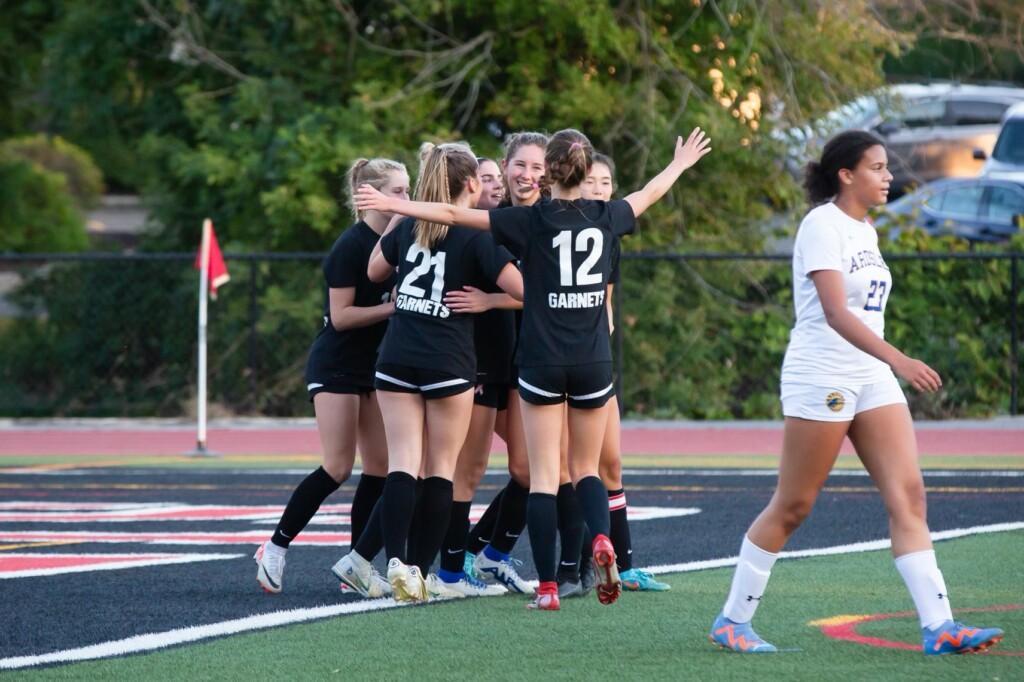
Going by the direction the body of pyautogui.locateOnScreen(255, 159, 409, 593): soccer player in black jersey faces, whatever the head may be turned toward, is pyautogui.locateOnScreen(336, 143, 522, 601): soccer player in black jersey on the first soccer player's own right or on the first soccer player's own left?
on the first soccer player's own right

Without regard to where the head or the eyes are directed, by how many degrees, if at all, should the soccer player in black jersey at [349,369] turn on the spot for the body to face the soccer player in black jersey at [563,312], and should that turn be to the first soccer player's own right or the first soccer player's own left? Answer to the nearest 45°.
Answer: approximately 45° to the first soccer player's own right

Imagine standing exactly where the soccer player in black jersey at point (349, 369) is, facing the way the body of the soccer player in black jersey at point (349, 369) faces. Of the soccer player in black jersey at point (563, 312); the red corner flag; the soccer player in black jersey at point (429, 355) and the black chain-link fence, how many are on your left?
2

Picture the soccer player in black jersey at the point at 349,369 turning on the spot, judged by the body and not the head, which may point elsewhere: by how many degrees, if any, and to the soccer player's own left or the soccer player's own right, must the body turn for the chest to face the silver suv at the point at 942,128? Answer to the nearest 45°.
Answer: approximately 45° to the soccer player's own left

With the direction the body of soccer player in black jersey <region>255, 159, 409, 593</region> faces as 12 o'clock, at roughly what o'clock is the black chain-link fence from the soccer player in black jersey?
The black chain-link fence is roughly at 9 o'clock from the soccer player in black jersey.

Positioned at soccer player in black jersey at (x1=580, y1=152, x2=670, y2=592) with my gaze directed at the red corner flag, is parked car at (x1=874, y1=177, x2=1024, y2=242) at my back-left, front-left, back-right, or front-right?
front-right

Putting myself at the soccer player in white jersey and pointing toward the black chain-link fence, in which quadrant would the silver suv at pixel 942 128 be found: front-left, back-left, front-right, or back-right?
front-right

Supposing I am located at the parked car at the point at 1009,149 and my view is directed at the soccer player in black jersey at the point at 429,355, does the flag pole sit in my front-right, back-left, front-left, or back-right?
front-right

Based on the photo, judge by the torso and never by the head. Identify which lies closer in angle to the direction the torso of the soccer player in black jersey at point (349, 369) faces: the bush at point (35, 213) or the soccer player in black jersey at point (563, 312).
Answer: the soccer player in black jersey

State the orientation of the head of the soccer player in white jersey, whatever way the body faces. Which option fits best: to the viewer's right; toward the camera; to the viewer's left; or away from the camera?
to the viewer's right

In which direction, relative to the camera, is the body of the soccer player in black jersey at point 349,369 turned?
to the viewer's right

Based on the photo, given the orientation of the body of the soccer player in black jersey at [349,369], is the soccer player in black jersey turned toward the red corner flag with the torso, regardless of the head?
no

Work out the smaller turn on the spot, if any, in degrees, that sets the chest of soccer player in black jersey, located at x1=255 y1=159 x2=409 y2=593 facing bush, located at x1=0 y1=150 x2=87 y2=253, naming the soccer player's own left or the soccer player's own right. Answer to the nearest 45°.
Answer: approximately 90° to the soccer player's own left

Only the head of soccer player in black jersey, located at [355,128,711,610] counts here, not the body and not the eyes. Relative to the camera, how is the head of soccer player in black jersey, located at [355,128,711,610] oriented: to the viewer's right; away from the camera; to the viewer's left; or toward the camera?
away from the camera

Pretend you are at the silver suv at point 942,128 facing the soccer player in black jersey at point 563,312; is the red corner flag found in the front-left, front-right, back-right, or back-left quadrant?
front-right

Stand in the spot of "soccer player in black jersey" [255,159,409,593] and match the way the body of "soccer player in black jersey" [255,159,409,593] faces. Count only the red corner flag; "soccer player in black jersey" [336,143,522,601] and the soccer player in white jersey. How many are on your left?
1

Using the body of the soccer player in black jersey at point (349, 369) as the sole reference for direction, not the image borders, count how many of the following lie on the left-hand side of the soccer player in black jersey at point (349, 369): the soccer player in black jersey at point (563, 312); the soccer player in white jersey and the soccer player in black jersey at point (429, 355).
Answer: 0
